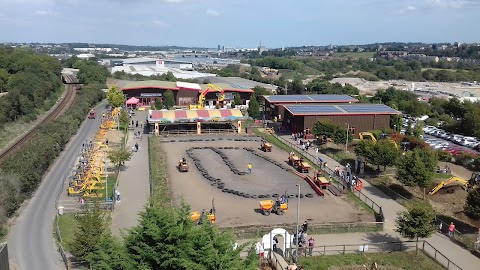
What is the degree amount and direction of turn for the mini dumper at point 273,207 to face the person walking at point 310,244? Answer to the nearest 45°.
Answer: approximately 90° to its left

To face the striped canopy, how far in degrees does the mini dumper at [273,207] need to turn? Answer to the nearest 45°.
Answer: approximately 90° to its right

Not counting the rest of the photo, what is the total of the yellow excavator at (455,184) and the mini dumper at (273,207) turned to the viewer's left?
2

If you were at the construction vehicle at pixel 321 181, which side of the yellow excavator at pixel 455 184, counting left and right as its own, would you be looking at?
front

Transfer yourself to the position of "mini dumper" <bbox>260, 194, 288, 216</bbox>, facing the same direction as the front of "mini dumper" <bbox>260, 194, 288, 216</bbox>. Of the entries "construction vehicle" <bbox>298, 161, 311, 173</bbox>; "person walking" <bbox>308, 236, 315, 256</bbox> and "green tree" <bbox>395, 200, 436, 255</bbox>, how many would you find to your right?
1

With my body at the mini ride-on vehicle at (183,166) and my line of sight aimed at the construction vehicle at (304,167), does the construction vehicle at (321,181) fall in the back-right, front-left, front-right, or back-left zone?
front-right

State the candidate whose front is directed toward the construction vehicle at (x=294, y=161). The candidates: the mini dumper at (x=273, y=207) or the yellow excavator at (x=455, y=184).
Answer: the yellow excavator

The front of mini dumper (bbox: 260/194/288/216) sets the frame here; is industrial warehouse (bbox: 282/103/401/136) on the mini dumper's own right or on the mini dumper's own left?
on the mini dumper's own right

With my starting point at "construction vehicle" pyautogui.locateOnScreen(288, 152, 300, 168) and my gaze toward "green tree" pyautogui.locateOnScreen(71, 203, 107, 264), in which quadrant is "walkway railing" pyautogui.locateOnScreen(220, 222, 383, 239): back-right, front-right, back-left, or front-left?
front-left

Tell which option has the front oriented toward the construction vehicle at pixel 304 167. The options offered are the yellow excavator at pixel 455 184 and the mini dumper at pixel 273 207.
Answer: the yellow excavator

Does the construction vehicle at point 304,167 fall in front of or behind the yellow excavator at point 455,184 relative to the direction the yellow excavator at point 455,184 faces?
in front

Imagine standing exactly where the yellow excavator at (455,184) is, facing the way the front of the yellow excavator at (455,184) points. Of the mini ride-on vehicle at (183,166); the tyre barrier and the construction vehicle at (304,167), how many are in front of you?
3

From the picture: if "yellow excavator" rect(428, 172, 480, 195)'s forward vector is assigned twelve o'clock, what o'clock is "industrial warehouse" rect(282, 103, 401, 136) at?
The industrial warehouse is roughly at 2 o'clock from the yellow excavator.

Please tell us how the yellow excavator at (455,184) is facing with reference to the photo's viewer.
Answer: facing to the left of the viewer

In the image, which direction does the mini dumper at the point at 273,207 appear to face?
to the viewer's left

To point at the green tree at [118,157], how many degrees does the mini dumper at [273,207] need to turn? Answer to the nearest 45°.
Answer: approximately 45° to its right
